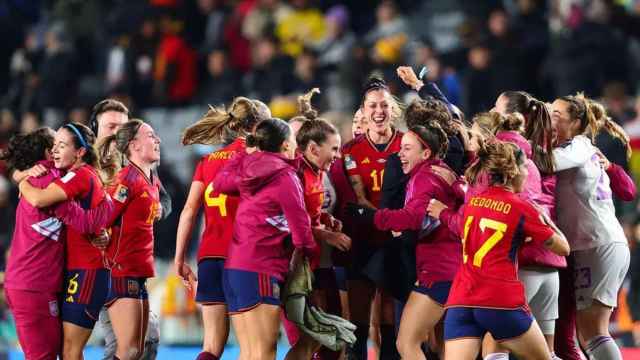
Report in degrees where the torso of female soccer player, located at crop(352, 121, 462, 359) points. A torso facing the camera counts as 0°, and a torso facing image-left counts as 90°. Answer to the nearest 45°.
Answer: approximately 90°

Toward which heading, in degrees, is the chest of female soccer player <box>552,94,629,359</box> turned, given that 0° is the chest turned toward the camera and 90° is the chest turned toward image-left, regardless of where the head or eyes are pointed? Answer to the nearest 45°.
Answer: approximately 90°

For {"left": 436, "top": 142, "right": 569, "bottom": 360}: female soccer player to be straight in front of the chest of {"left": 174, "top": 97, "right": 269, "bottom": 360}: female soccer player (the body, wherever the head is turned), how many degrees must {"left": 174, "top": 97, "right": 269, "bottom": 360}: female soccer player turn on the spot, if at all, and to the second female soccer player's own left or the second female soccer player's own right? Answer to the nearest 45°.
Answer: approximately 90° to the second female soccer player's own right
